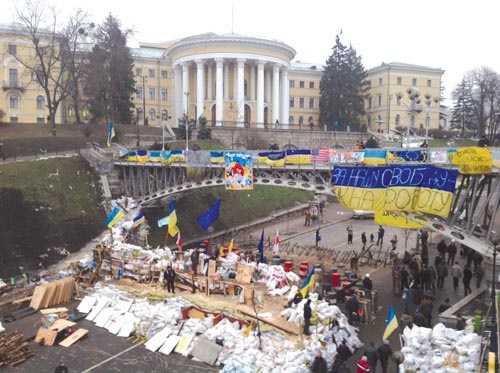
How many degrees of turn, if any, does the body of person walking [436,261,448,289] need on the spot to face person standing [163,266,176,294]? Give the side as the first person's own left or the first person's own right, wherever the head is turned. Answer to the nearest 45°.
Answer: approximately 90° to the first person's own left

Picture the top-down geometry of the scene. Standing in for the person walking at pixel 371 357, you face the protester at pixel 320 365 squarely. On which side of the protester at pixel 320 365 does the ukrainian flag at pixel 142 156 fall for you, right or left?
right

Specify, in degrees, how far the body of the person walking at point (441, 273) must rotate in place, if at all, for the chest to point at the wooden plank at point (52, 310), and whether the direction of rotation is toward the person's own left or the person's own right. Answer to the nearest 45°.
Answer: approximately 135° to the person's own left

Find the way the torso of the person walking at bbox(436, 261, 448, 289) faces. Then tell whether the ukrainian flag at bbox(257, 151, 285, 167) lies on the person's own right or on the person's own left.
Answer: on the person's own left

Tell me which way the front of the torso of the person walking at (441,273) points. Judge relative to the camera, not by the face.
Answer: away from the camera

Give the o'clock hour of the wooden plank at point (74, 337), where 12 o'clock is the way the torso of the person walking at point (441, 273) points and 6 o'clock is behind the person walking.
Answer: The wooden plank is roughly at 8 o'clock from the person walking.

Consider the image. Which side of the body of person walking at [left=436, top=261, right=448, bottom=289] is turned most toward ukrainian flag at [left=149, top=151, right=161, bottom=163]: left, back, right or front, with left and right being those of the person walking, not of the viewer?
left

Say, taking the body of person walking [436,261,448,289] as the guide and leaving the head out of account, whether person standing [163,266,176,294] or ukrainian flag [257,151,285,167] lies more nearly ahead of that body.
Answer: the ukrainian flag
